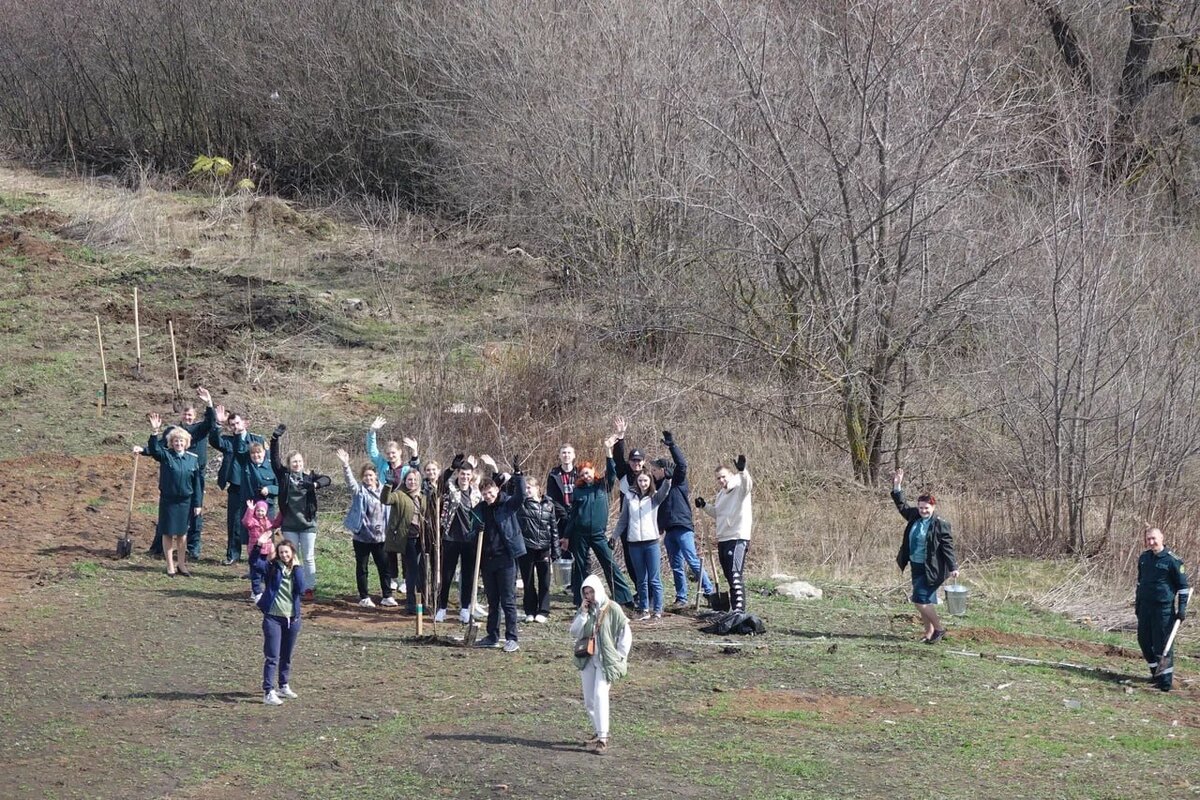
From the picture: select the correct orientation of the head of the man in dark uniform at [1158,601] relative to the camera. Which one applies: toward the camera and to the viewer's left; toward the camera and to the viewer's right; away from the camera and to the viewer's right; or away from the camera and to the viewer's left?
toward the camera and to the viewer's left

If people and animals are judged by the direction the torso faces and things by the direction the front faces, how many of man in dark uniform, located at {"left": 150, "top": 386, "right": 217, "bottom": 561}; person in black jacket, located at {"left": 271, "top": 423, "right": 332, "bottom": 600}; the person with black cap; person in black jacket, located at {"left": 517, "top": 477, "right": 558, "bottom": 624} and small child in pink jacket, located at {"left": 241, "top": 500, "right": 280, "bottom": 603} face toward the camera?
5

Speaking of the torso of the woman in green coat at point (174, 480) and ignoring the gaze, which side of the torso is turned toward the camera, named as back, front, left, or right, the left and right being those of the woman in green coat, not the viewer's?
front

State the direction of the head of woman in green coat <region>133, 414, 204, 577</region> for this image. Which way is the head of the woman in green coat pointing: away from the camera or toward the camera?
toward the camera

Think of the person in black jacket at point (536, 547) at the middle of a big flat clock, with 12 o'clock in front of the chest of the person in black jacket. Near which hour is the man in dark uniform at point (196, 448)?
The man in dark uniform is roughly at 4 o'clock from the person in black jacket.

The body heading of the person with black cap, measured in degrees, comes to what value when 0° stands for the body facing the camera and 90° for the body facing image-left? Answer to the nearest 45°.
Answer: approximately 0°

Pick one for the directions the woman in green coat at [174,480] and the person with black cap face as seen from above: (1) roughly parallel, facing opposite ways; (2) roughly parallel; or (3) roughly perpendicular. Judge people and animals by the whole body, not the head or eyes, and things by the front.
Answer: roughly parallel

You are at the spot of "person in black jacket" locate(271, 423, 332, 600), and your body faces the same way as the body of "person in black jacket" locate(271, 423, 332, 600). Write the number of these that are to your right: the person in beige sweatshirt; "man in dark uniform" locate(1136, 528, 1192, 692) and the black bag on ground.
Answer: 0

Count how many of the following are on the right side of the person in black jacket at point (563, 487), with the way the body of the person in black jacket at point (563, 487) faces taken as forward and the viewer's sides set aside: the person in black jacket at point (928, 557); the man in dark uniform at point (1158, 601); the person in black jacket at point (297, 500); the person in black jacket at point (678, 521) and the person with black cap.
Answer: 1

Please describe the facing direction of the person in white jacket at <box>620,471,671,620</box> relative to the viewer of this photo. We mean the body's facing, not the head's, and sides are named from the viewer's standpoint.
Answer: facing the viewer

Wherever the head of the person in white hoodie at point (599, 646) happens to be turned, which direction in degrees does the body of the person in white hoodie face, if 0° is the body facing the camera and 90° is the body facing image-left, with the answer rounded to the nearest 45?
approximately 45°

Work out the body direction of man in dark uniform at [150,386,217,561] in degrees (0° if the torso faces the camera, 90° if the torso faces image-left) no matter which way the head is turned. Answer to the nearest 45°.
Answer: approximately 0°

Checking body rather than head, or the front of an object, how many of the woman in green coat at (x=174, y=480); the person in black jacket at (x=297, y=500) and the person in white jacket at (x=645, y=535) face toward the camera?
3

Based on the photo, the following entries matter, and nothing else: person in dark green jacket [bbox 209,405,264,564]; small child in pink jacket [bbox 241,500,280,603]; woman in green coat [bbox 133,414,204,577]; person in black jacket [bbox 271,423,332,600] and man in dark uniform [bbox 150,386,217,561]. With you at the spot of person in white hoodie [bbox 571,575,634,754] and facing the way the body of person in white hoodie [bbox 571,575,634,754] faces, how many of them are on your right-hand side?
5

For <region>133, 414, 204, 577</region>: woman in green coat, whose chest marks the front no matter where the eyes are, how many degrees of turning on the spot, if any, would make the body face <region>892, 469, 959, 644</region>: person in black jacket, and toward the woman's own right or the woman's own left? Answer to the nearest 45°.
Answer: approximately 45° to the woman's own left

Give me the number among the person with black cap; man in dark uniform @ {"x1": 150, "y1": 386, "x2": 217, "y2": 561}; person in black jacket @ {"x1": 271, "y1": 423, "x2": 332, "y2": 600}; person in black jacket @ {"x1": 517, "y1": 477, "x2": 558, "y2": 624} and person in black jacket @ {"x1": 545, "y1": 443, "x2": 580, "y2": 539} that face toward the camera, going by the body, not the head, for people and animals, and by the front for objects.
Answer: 5

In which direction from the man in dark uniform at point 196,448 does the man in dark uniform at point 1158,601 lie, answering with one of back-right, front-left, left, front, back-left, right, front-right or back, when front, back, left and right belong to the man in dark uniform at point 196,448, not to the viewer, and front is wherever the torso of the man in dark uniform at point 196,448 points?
front-left

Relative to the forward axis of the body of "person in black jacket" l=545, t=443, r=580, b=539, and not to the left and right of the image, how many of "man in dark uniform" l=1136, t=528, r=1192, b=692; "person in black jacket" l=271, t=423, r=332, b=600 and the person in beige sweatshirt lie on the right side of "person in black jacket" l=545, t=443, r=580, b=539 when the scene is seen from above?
1

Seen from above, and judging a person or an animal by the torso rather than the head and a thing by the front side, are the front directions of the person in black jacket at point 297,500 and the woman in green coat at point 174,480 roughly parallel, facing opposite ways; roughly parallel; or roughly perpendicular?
roughly parallel

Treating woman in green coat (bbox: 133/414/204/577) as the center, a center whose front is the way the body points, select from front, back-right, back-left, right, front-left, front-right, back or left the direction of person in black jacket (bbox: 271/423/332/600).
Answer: front-left

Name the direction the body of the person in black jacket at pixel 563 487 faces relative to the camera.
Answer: toward the camera
